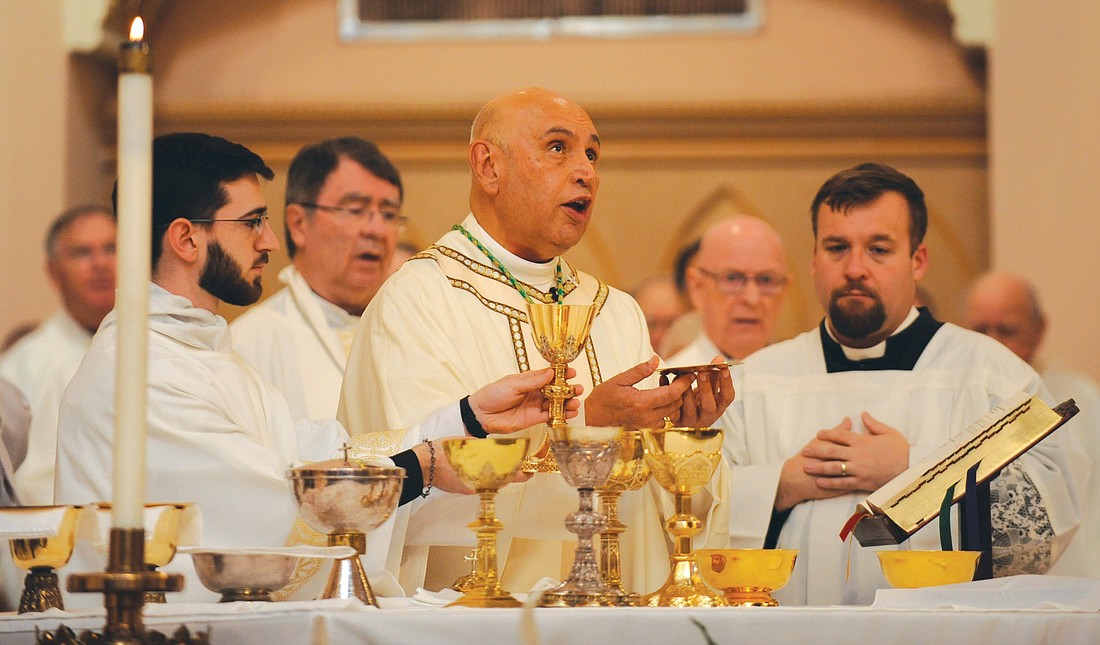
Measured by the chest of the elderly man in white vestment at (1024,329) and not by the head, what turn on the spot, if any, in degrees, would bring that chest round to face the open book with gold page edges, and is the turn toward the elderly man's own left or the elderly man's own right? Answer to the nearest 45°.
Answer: approximately 45° to the elderly man's own left

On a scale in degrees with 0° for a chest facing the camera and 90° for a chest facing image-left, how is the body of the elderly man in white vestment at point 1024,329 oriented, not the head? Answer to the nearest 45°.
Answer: approximately 45°

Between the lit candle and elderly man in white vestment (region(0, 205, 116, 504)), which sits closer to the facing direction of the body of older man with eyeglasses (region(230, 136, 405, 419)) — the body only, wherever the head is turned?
the lit candle

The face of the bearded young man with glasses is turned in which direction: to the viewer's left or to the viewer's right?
to the viewer's right

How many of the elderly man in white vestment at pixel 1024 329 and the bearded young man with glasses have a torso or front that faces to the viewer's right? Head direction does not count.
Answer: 1

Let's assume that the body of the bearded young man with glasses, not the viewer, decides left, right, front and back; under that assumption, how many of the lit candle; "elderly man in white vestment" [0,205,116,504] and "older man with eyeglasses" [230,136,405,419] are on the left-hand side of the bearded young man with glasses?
2

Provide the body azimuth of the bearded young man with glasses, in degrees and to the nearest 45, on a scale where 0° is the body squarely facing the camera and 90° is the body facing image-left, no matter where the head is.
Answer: approximately 270°
